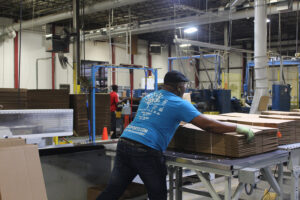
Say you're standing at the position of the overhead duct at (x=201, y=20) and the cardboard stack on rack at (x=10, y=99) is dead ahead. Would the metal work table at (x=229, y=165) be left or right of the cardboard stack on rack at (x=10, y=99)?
left

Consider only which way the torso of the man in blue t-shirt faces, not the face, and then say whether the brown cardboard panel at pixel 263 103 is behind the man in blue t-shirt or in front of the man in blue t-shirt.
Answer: in front

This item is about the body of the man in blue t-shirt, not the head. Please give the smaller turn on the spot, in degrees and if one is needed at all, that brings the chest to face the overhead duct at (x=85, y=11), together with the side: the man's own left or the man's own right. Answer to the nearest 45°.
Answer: approximately 45° to the man's own left

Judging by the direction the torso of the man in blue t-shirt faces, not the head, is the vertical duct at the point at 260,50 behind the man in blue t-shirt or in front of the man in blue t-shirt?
in front

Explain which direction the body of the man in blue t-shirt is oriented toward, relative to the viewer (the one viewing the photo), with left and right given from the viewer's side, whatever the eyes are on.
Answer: facing away from the viewer and to the right of the viewer

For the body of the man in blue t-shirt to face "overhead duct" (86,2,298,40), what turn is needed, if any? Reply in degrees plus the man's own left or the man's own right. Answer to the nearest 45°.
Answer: approximately 45° to the man's own left

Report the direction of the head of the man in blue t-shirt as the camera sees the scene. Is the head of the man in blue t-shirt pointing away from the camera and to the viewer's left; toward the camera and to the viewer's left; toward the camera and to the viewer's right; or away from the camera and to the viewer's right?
away from the camera and to the viewer's right

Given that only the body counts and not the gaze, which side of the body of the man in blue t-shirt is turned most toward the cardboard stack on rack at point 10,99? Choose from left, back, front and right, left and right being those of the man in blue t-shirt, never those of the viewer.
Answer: left

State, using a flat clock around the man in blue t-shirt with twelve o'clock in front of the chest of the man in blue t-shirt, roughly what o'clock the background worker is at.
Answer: The background worker is roughly at 10 o'clock from the man in blue t-shirt.

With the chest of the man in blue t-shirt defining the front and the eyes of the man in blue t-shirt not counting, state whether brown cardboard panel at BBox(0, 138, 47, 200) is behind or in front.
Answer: behind

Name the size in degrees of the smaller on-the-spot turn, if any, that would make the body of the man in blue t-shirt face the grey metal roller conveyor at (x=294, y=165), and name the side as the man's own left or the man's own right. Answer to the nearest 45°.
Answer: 0° — they already face it
